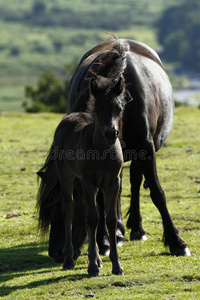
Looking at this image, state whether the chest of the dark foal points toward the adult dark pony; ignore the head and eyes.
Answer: no
